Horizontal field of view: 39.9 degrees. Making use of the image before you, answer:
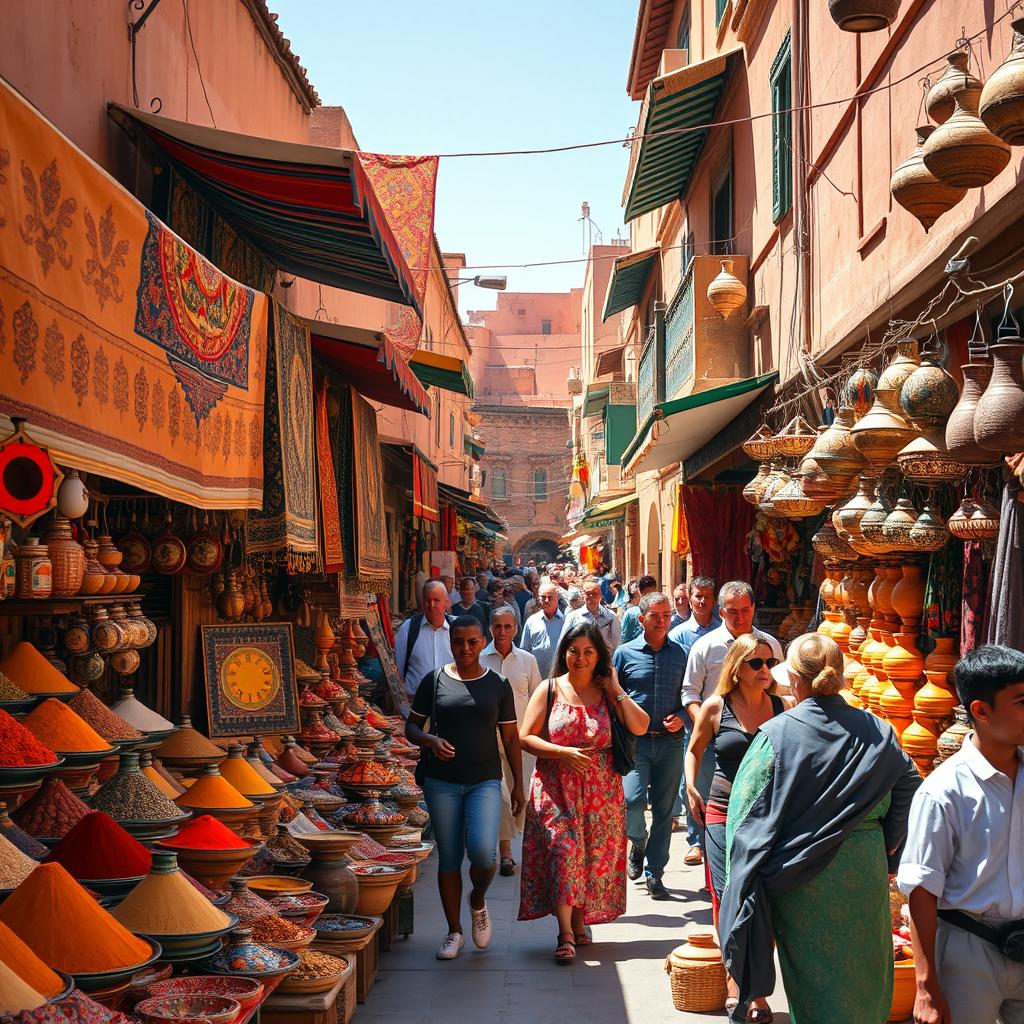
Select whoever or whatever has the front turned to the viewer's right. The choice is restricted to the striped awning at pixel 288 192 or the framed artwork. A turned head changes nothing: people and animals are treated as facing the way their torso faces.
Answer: the striped awning

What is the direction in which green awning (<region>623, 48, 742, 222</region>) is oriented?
to the viewer's left

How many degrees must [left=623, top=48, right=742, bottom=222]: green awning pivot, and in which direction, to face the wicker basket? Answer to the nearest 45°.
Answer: approximately 90° to its left

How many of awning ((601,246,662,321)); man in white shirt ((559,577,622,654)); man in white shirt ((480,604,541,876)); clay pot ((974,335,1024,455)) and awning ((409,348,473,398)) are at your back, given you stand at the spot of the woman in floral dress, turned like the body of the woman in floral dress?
4

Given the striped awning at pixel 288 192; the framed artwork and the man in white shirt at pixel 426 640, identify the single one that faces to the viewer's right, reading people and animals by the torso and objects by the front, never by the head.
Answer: the striped awning

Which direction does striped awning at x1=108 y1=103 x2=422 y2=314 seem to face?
to the viewer's right

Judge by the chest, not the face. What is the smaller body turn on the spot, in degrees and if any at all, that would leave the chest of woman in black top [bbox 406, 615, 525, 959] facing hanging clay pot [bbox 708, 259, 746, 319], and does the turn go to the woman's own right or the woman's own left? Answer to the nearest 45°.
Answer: approximately 135° to the woman's own left
